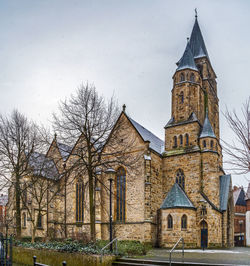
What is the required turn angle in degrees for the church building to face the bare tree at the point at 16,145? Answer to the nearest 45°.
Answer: approximately 90° to its right

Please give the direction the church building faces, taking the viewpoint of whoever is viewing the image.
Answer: facing the viewer and to the right of the viewer

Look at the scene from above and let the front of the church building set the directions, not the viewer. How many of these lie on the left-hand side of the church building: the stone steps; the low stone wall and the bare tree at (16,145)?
0

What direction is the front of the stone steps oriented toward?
toward the camera

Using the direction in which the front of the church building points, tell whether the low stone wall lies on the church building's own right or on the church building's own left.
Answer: on the church building's own right

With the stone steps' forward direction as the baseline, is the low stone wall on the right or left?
on its right

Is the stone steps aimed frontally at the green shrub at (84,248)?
no

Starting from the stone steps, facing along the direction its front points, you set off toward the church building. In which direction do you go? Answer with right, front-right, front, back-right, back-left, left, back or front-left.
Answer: back

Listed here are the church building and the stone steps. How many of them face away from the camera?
0
